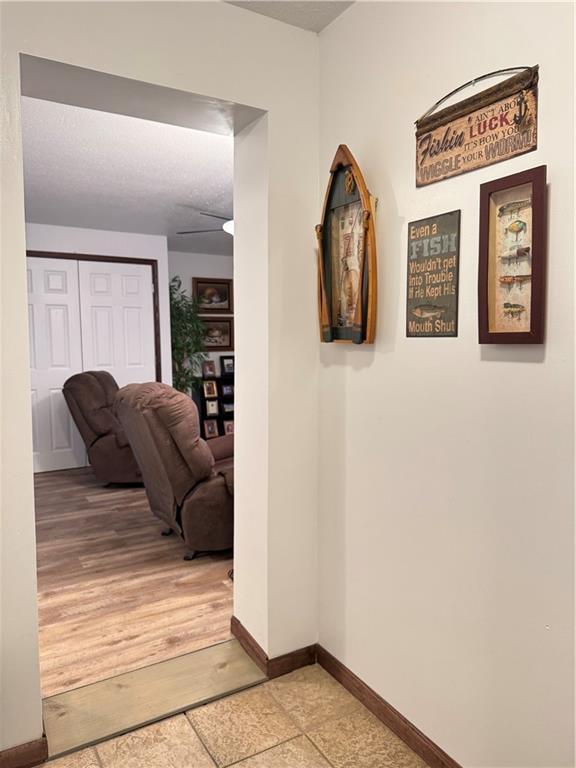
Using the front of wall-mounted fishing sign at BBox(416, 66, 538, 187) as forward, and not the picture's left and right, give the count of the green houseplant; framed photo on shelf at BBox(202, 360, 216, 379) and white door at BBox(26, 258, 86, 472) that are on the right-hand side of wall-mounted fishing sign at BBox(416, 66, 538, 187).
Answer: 3

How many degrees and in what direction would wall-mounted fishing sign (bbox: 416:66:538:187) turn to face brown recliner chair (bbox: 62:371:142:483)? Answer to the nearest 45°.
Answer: approximately 90° to its right

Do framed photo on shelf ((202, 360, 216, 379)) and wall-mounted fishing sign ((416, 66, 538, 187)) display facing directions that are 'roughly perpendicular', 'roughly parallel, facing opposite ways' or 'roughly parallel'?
roughly perpendicular

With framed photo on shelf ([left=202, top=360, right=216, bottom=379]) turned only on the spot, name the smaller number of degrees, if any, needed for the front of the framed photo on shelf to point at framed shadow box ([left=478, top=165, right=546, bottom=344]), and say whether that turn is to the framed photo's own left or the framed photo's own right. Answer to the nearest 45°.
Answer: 0° — it already faces it

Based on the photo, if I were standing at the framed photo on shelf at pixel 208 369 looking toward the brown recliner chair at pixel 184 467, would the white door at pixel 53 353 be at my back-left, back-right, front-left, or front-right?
front-right

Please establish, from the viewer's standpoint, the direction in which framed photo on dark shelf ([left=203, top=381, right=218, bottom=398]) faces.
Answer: facing the viewer

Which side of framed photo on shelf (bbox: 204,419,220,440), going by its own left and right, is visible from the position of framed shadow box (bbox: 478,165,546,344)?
front

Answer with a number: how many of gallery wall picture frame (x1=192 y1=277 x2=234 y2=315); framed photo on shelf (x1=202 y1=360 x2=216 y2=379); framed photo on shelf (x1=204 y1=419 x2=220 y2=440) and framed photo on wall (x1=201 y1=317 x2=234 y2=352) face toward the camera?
4

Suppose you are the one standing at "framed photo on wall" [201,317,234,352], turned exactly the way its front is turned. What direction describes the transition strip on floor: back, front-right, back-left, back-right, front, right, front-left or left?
front

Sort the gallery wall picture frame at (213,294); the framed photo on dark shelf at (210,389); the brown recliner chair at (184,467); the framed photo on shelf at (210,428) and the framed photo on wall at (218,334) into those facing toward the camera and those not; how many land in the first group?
4

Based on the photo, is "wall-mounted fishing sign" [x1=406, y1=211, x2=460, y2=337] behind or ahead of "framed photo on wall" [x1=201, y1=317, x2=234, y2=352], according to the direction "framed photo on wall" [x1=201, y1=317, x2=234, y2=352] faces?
ahead

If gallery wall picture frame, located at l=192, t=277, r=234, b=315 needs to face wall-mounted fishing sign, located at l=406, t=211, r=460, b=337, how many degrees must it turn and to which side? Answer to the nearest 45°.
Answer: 0° — it already faces it

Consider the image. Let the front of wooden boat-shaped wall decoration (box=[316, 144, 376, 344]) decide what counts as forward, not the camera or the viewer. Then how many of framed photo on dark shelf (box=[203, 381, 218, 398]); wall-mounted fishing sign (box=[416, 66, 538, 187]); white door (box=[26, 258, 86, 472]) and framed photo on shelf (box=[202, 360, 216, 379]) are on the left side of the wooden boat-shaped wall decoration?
1

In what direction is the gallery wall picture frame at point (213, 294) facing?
toward the camera
